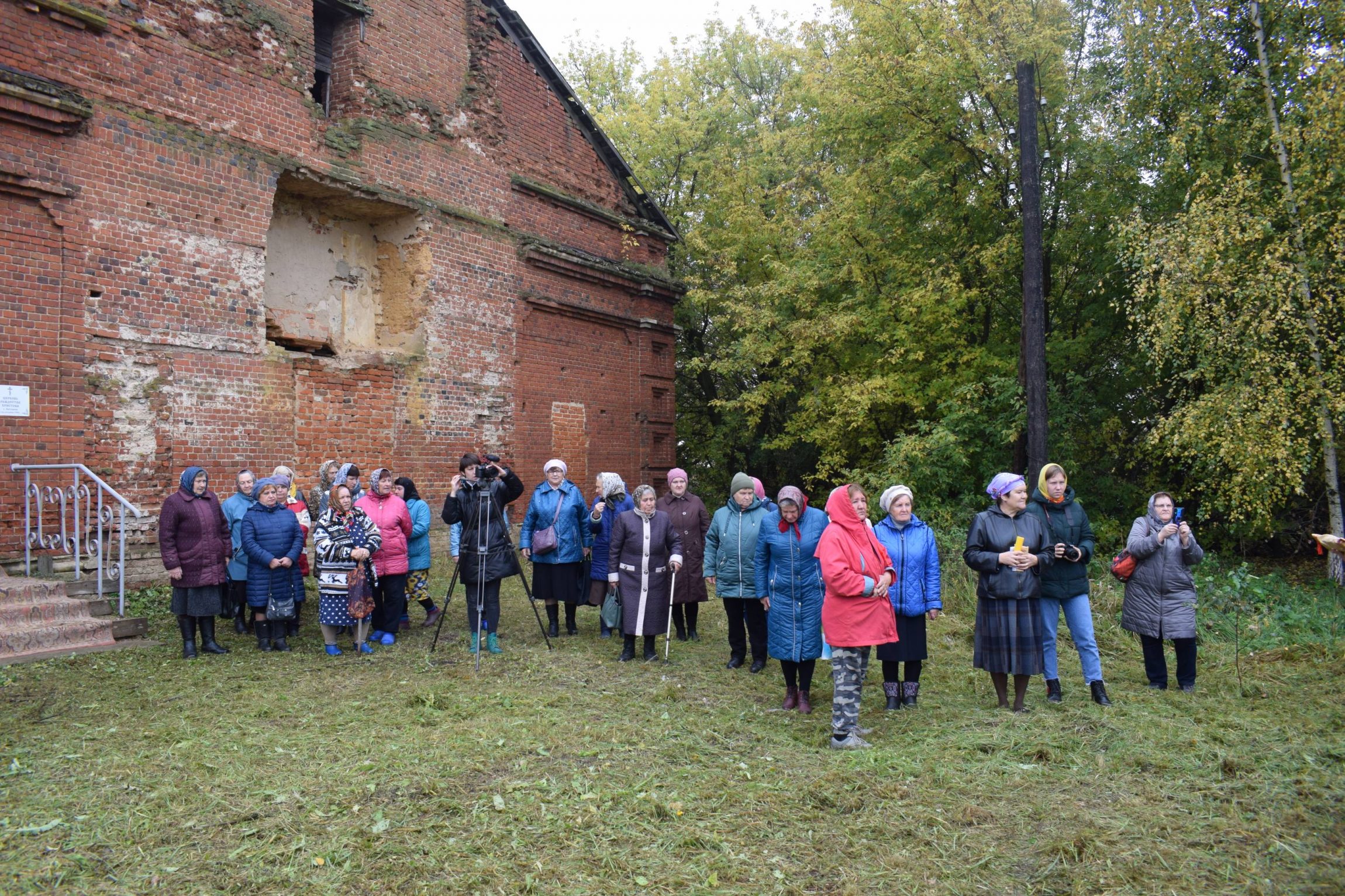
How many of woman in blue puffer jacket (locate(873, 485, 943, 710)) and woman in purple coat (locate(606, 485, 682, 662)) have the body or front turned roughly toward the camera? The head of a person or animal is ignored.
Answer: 2

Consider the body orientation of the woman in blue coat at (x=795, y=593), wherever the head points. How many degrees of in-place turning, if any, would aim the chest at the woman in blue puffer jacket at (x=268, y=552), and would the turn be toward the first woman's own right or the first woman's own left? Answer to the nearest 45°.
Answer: approximately 90° to the first woman's own right

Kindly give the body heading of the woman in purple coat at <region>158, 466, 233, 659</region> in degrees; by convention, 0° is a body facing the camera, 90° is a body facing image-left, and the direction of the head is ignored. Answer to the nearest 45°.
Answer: approximately 315°

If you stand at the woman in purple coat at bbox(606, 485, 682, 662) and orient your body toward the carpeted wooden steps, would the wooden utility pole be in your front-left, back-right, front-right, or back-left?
back-right

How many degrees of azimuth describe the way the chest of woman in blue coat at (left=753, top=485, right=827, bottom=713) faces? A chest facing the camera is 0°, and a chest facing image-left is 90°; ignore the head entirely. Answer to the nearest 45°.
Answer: approximately 0°

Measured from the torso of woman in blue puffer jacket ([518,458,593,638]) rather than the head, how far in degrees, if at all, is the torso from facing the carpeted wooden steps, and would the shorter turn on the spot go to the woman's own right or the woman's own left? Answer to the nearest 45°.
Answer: approximately 90° to the woman's own right

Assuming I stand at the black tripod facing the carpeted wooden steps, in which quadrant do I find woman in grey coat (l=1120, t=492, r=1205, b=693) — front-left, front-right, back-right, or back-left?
back-left

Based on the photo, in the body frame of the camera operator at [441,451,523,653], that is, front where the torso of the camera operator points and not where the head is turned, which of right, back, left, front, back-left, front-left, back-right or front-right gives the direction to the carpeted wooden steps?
right

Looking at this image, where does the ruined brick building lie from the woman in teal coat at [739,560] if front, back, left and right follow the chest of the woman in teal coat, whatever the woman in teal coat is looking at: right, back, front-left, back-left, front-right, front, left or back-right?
back-right

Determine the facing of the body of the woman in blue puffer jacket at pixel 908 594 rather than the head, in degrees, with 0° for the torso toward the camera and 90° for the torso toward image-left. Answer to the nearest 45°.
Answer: approximately 0°
